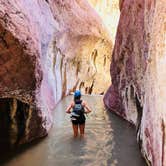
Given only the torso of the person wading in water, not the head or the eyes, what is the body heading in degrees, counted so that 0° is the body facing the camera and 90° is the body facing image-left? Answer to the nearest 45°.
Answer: approximately 180°
